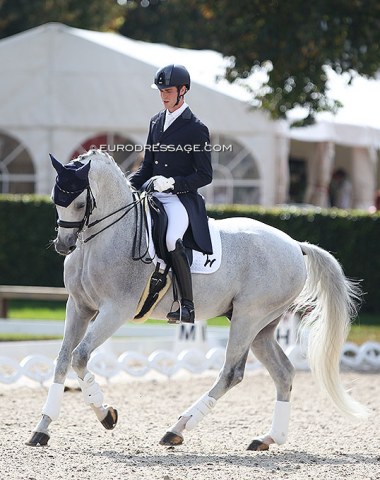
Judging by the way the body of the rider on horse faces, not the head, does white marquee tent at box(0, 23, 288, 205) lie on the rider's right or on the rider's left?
on the rider's right

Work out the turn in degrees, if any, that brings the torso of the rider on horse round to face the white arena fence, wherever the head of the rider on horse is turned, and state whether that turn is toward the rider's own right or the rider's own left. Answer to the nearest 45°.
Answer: approximately 135° to the rider's own right

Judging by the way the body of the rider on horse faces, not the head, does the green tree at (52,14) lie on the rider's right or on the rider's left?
on the rider's right

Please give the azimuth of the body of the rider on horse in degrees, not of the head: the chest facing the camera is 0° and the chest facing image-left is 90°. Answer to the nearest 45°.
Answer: approximately 45°

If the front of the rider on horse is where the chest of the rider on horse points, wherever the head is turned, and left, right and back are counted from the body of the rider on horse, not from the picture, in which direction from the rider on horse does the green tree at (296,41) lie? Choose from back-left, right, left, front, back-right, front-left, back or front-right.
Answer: back-right

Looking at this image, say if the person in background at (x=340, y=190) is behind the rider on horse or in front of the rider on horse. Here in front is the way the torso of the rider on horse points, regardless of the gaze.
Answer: behind
